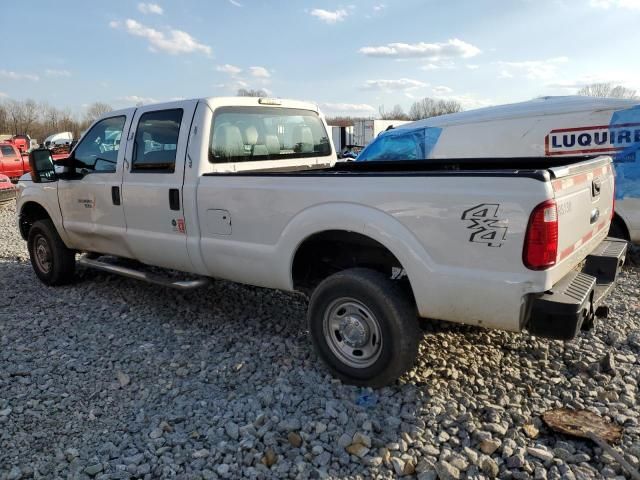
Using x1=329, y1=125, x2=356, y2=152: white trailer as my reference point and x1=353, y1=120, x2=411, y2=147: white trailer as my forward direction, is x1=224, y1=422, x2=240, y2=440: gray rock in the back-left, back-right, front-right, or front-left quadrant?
back-right

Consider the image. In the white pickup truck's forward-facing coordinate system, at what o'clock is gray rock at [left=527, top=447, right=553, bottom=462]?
The gray rock is roughly at 6 o'clock from the white pickup truck.

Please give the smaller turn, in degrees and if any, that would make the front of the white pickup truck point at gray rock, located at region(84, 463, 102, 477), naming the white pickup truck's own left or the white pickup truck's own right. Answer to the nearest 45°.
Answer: approximately 90° to the white pickup truck's own left

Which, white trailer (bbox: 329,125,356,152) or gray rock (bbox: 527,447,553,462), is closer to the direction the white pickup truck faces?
the white trailer

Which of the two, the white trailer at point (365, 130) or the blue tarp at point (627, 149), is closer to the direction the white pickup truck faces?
the white trailer

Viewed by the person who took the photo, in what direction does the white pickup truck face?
facing away from the viewer and to the left of the viewer

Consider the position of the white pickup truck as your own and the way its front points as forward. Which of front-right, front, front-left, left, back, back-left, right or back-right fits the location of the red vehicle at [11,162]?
front

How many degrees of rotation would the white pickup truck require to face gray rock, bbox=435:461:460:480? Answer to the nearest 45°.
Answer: approximately 135° to its left

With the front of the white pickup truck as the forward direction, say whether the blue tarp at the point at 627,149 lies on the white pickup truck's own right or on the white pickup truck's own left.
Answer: on the white pickup truck's own right

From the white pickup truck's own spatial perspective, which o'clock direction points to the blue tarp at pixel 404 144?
The blue tarp is roughly at 2 o'clock from the white pickup truck.

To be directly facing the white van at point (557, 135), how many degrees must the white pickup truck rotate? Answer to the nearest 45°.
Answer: approximately 90° to its right

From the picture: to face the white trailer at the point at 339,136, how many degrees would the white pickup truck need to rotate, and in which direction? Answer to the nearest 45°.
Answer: approximately 45° to its right

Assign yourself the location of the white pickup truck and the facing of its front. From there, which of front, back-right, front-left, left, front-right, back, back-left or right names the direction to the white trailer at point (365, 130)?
front-right

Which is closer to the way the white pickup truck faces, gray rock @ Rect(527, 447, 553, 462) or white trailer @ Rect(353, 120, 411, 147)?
the white trailer

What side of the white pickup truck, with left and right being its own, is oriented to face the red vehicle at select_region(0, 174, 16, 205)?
front
